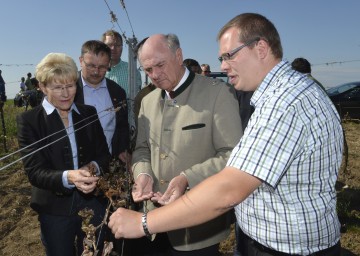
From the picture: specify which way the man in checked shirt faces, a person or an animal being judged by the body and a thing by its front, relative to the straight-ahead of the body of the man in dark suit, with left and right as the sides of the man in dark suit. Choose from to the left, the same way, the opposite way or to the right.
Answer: to the right

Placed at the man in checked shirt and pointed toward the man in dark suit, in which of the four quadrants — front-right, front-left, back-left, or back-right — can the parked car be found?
front-right

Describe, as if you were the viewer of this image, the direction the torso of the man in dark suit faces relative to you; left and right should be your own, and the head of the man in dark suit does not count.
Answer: facing the viewer

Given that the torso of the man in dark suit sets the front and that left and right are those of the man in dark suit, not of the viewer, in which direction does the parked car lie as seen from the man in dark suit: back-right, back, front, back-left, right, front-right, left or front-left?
back-left

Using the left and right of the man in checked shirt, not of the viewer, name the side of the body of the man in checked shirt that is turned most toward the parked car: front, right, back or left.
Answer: right

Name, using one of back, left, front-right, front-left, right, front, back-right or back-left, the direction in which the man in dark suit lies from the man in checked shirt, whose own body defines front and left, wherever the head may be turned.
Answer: front-right

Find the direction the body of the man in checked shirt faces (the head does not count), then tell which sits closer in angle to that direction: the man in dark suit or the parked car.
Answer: the man in dark suit

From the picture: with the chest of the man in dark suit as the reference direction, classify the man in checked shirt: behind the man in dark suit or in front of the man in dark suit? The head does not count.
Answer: in front

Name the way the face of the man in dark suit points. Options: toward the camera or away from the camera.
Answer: toward the camera
